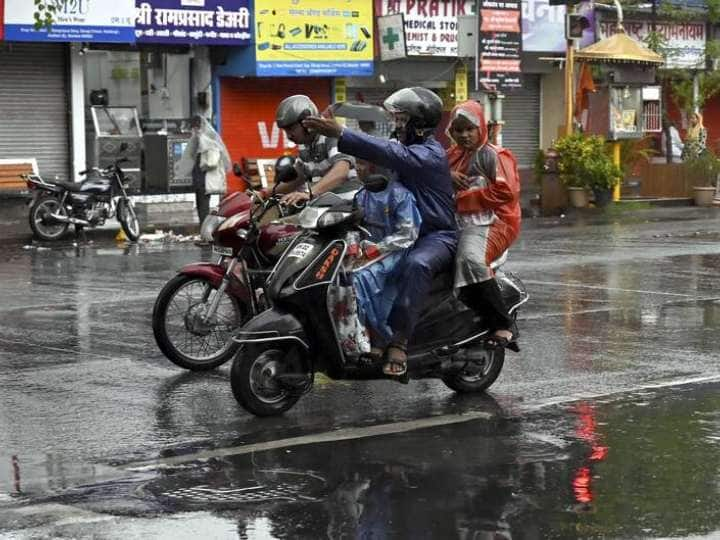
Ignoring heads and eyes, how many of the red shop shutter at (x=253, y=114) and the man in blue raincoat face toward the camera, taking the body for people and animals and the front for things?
1

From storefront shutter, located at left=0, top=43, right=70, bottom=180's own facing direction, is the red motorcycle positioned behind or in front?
in front

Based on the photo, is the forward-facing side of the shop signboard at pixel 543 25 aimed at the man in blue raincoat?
yes

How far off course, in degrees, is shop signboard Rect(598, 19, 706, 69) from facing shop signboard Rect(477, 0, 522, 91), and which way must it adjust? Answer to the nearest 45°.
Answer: approximately 45° to its right

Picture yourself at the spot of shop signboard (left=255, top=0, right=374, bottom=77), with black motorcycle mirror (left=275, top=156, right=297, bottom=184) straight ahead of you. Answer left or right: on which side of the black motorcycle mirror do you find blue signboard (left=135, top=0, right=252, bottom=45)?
right

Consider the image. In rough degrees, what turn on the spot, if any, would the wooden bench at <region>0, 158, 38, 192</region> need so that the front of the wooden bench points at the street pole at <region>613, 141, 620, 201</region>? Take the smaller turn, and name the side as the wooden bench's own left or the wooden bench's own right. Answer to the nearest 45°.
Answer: approximately 90° to the wooden bench's own left

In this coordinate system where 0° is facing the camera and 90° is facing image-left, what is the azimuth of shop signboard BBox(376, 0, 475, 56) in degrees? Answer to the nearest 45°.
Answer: approximately 0°

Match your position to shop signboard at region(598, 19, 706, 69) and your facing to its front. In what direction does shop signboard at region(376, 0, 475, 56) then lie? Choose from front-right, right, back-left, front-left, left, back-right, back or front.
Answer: front-right

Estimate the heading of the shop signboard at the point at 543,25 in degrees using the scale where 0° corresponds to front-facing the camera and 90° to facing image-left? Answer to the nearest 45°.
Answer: approximately 0°

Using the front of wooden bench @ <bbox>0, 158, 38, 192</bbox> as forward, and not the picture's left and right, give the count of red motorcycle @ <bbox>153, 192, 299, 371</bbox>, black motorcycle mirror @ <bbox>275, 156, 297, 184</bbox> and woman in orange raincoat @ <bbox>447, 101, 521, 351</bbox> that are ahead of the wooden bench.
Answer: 3
